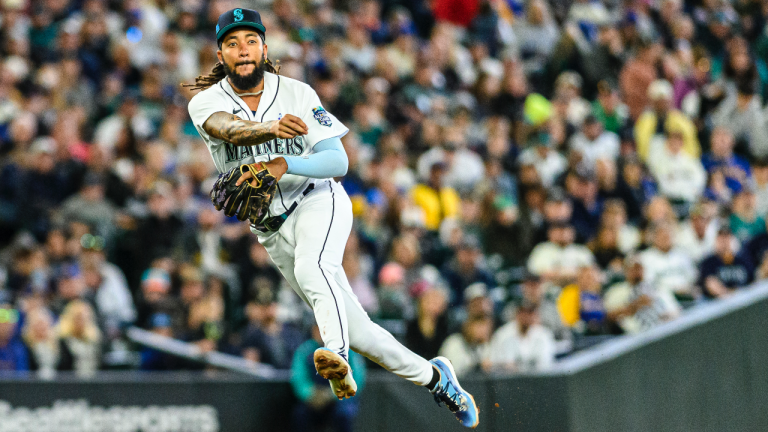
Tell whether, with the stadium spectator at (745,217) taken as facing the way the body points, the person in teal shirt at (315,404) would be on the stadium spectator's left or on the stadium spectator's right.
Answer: on the stadium spectator's right

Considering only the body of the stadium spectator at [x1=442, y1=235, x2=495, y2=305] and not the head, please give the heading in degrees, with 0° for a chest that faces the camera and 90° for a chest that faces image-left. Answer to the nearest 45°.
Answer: approximately 0°

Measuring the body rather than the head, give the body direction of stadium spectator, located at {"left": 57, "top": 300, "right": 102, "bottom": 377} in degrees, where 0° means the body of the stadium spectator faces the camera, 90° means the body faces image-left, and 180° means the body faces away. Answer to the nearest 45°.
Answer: approximately 0°

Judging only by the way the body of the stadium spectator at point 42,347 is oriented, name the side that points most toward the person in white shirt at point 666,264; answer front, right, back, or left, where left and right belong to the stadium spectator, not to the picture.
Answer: left

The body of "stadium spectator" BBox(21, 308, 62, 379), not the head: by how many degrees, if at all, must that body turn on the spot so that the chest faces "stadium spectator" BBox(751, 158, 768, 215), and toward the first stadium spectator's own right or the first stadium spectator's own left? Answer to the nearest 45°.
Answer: approximately 90° to the first stadium spectator's own left
